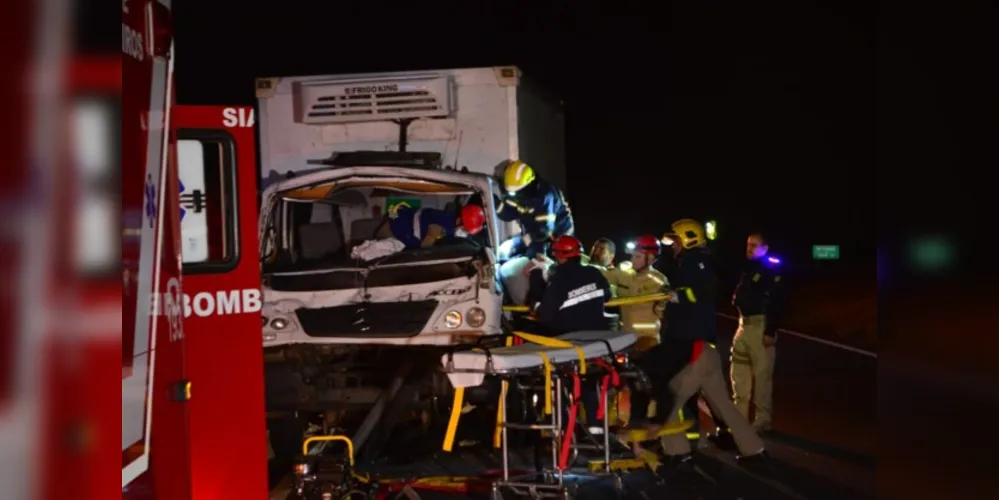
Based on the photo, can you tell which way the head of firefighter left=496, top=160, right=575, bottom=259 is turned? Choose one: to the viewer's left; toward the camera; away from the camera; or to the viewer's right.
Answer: to the viewer's left

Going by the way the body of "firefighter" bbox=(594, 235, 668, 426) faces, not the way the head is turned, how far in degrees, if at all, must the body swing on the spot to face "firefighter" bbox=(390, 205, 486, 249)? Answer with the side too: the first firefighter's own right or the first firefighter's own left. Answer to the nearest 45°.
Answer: approximately 45° to the first firefighter's own right

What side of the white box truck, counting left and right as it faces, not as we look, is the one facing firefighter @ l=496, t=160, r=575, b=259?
left

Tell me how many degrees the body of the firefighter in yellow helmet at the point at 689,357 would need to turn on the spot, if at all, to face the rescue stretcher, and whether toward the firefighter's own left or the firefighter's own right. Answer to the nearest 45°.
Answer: approximately 45° to the firefighter's own left

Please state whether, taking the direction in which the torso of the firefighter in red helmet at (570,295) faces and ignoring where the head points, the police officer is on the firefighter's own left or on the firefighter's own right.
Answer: on the firefighter's own right

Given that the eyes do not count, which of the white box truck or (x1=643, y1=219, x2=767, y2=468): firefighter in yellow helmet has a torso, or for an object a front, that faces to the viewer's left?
the firefighter in yellow helmet

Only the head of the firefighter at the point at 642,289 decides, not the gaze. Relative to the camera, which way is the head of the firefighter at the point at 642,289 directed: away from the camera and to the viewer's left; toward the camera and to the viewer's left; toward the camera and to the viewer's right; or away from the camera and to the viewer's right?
toward the camera and to the viewer's left

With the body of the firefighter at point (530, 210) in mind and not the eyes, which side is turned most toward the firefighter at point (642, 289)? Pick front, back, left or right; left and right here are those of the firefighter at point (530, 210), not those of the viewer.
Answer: back

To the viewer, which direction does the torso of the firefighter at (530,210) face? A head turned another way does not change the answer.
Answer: to the viewer's left

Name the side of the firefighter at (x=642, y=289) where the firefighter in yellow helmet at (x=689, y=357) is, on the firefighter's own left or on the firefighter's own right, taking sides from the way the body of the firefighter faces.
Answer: on the firefighter's own left

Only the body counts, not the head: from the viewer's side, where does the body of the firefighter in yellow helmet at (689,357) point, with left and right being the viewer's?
facing to the left of the viewer

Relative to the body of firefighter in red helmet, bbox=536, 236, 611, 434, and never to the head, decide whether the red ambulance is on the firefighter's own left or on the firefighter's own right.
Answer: on the firefighter's own left

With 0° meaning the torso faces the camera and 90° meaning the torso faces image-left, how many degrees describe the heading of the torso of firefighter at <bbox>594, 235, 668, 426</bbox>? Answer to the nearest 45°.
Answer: approximately 45°

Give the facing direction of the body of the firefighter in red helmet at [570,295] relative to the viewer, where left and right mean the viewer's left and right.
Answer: facing away from the viewer and to the left of the viewer
